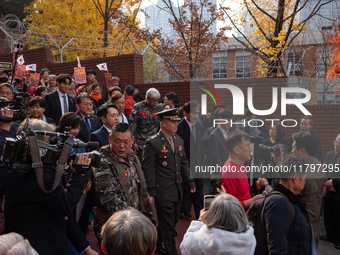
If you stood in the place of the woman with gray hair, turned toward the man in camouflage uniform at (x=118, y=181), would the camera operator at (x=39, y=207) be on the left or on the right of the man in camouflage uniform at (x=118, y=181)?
left

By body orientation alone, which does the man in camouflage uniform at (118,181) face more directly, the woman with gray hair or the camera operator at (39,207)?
the woman with gray hair

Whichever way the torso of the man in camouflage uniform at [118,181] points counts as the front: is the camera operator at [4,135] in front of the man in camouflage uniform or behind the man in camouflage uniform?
behind

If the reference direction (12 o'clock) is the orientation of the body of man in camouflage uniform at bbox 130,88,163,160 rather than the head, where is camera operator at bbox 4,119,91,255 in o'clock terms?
The camera operator is roughly at 2 o'clock from the man in camouflage uniform.

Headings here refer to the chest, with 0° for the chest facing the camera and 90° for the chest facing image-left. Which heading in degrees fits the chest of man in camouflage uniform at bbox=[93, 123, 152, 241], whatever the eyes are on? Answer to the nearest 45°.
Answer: approximately 315°
